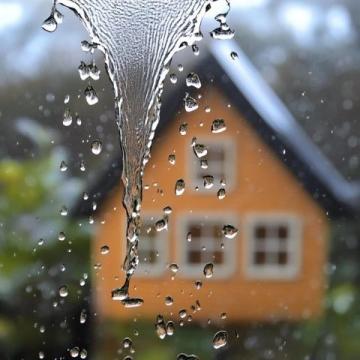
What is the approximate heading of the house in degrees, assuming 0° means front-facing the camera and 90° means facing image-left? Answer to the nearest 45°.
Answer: approximately 0°
